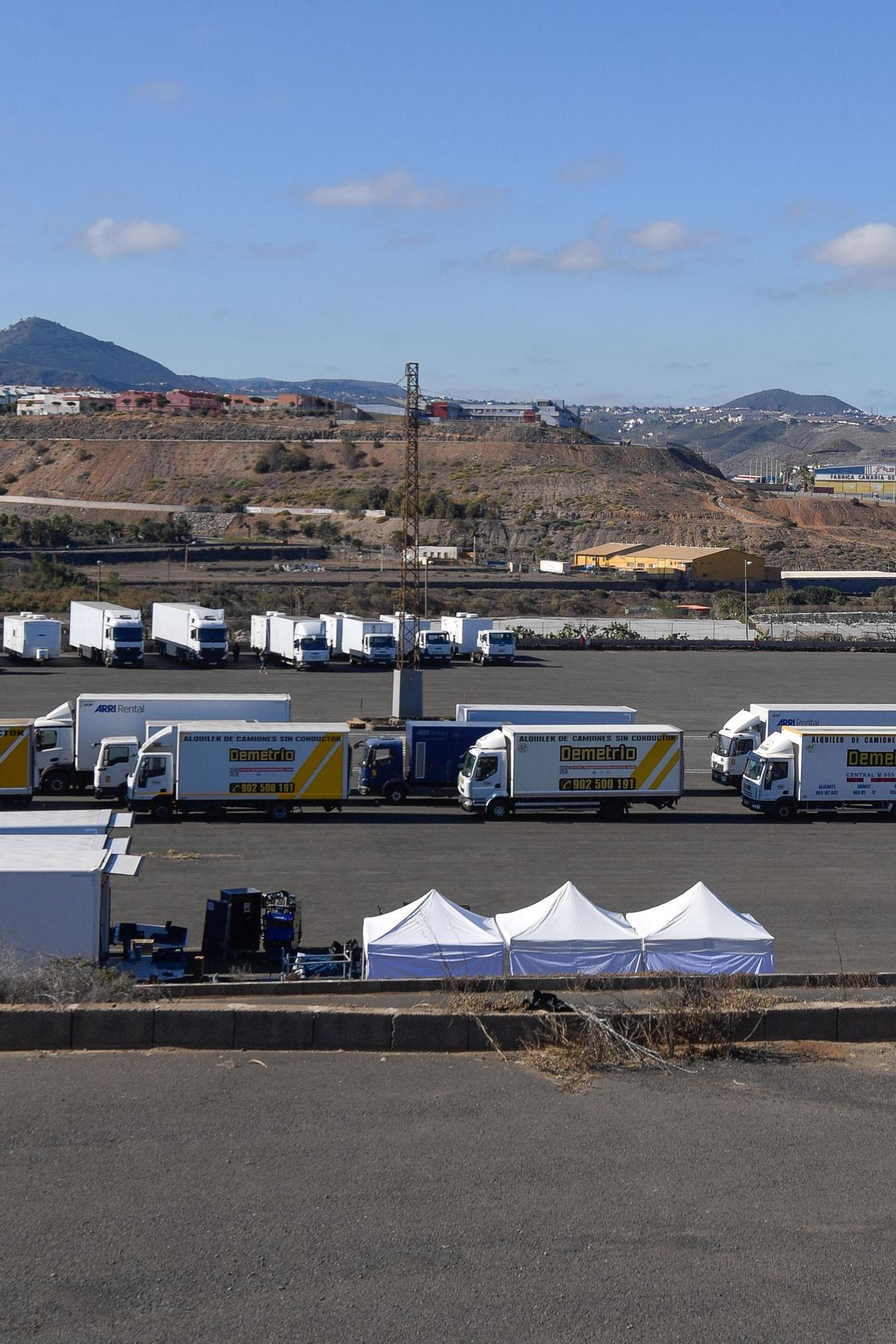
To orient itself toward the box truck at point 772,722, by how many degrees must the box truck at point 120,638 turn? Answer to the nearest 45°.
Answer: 0° — it already faces it

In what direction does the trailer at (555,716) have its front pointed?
to the viewer's left

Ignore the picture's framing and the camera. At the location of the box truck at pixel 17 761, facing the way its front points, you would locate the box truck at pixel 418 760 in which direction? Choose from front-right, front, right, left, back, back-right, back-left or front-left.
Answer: back

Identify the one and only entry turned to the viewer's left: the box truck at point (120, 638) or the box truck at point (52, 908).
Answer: the box truck at point (52, 908)

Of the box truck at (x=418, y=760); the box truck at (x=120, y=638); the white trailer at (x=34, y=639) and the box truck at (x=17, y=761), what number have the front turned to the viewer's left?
2

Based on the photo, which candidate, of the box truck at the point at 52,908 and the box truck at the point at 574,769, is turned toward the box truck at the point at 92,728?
the box truck at the point at 574,769

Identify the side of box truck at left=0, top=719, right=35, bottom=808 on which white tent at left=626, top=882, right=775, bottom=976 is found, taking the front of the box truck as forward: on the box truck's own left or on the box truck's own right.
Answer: on the box truck's own left

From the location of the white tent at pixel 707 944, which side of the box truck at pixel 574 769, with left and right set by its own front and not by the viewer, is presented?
left

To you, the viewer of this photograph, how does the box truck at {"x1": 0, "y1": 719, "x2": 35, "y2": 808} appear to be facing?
facing to the left of the viewer

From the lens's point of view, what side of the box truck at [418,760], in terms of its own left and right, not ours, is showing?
left

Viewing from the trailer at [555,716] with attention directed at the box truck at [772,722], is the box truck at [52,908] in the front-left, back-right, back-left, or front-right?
back-right

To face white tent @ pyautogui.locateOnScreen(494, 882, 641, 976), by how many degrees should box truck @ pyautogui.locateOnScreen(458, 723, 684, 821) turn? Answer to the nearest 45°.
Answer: approximately 90° to its left

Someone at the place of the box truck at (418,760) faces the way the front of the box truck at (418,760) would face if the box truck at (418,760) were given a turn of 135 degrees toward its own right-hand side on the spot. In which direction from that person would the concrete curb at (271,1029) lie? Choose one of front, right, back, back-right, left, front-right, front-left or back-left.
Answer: back-right

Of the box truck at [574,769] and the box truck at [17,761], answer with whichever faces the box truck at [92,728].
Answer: the box truck at [574,769]

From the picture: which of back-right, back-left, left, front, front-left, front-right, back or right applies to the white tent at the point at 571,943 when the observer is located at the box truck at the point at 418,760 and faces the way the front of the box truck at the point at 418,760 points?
left

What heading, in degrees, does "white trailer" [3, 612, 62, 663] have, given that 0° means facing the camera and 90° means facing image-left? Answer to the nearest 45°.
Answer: approximately 315°

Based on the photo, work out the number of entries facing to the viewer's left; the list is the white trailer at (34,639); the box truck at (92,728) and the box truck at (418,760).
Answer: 2

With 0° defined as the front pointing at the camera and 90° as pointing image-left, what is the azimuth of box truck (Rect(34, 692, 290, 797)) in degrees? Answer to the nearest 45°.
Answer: approximately 90°

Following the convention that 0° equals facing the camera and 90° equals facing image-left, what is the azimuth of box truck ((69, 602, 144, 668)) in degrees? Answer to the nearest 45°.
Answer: approximately 315°
